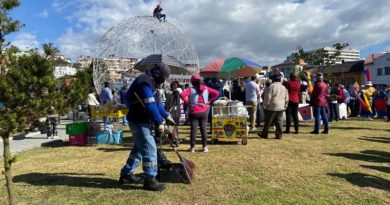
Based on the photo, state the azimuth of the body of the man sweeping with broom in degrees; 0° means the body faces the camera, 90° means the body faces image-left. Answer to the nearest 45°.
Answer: approximately 270°

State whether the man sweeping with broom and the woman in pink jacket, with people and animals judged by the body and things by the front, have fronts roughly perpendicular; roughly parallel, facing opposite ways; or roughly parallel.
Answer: roughly perpendicular

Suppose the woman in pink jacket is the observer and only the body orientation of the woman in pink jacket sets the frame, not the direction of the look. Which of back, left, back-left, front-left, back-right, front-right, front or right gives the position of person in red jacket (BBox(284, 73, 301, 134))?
front-right

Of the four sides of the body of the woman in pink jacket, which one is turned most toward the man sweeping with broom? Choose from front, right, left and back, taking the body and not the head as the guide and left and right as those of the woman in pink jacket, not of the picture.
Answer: back

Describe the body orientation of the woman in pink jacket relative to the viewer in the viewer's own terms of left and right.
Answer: facing away from the viewer

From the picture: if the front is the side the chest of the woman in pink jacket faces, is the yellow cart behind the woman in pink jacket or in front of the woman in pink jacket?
in front

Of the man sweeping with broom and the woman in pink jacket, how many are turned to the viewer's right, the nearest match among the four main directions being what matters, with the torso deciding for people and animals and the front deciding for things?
1

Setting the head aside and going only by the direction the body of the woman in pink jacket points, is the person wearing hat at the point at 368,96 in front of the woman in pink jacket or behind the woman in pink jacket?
in front
